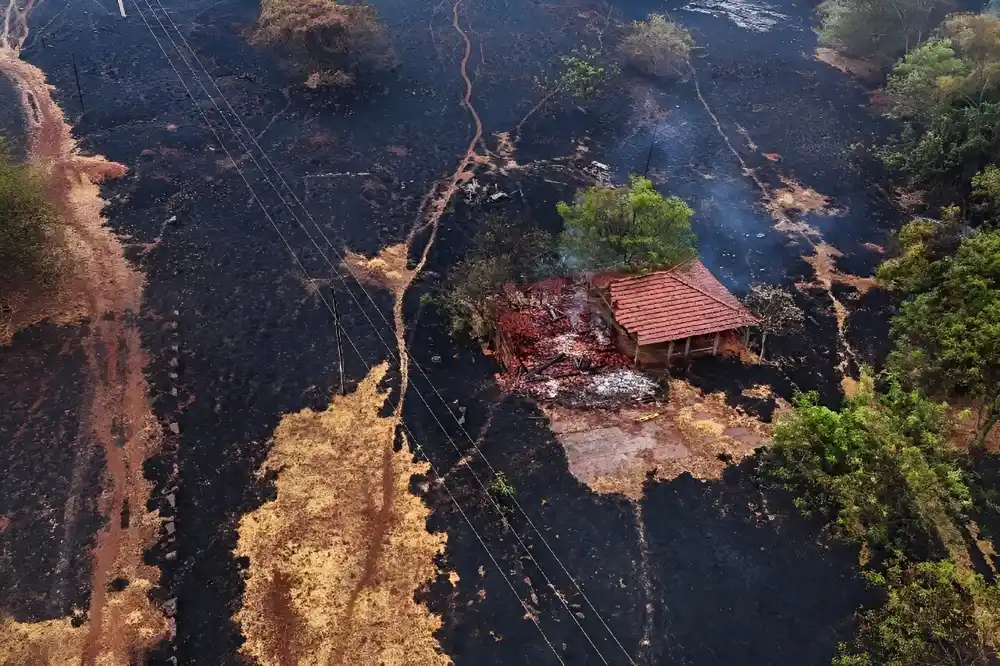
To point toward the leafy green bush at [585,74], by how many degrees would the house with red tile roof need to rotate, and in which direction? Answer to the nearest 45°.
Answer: approximately 180°

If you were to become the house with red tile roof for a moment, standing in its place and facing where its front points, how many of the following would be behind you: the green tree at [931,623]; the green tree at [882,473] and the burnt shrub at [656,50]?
1

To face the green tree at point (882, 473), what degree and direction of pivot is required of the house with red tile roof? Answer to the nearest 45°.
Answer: approximately 45° to its left

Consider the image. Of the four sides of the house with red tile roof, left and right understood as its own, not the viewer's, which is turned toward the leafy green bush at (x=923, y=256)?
left

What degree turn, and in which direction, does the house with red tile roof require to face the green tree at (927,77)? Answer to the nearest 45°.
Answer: approximately 135° to its left

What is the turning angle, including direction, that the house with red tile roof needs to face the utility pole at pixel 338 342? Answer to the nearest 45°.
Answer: approximately 90° to its right

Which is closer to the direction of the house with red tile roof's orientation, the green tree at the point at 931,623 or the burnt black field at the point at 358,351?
the green tree

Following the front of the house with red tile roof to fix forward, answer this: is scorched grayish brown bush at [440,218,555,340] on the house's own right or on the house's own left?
on the house's own right

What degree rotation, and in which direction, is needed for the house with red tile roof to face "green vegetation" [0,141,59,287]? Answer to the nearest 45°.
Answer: approximately 90° to its right

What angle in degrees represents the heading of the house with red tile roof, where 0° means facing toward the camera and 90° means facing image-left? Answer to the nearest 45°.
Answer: approximately 0°

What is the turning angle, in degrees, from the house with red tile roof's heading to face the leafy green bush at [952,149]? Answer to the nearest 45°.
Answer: approximately 135° to its left

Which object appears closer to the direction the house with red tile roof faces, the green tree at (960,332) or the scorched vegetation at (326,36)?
the green tree

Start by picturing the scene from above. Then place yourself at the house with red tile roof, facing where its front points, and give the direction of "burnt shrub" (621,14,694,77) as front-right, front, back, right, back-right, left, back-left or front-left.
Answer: back

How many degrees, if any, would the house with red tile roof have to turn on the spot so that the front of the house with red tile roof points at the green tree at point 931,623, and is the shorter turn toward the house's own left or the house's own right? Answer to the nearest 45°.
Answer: approximately 45° to the house's own left
